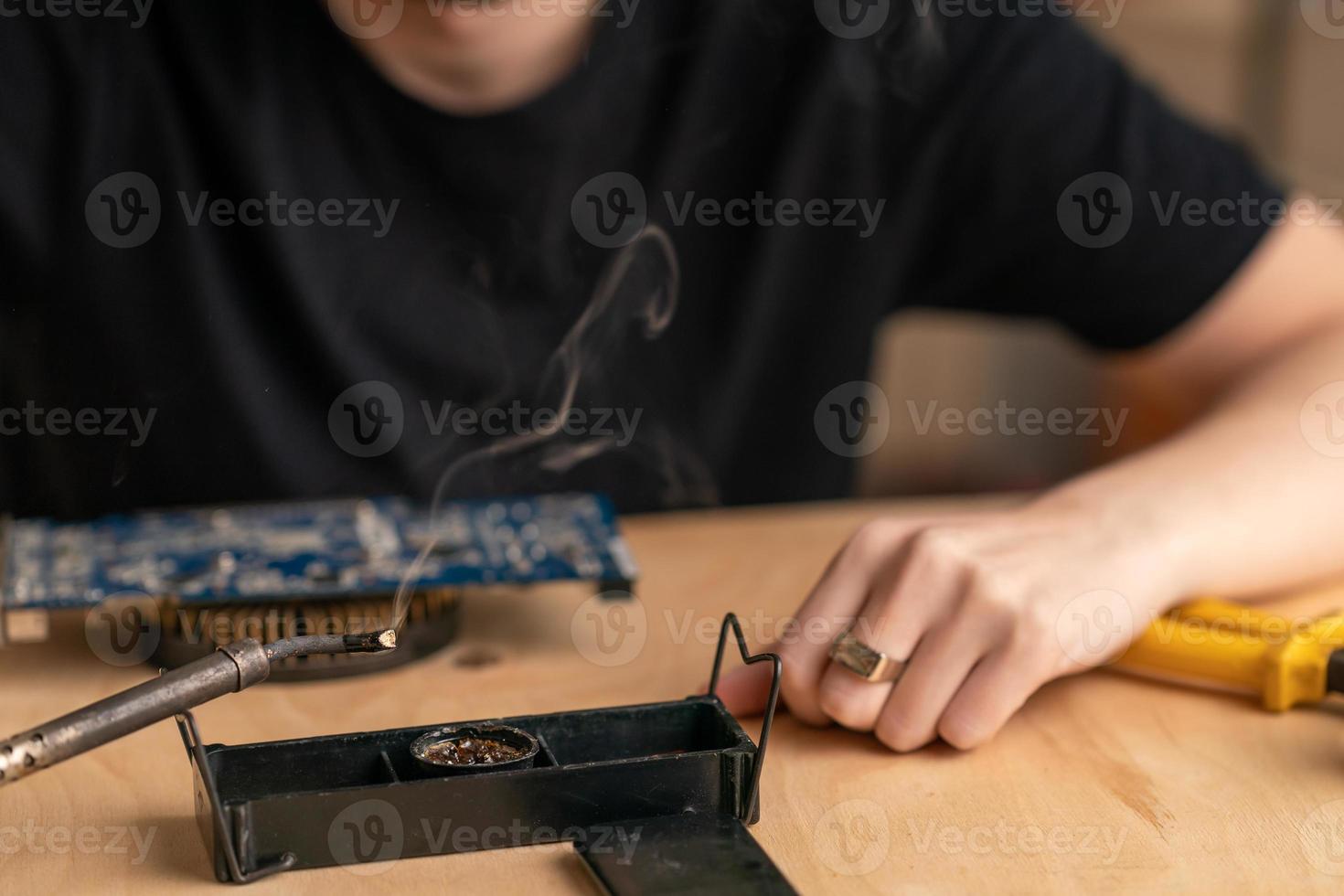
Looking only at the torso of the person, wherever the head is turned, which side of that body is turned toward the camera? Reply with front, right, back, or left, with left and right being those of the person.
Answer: front

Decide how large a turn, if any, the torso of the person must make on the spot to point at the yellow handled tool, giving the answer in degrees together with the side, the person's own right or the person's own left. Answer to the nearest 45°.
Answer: approximately 45° to the person's own left
